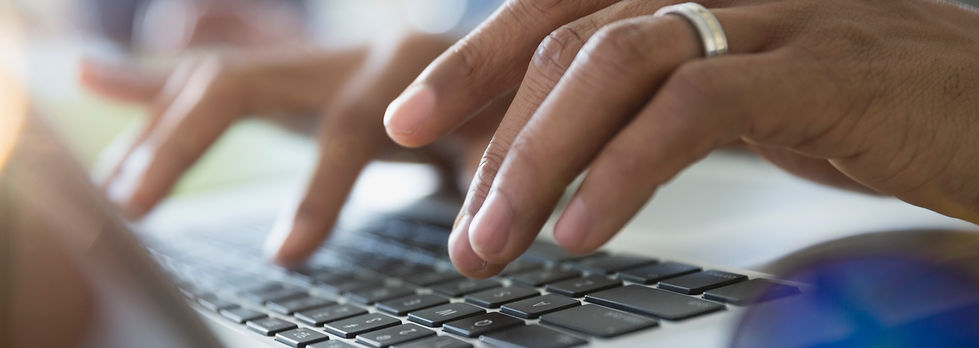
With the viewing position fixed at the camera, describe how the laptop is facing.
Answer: facing away from the viewer and to the right of the viewer
